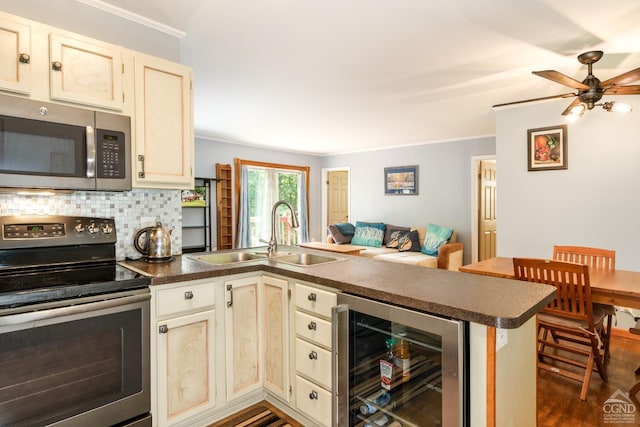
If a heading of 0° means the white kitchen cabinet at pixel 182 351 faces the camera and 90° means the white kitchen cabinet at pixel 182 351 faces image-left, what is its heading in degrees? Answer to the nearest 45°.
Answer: approximately 315°

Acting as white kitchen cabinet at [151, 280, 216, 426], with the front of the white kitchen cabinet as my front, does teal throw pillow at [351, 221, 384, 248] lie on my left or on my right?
on my left

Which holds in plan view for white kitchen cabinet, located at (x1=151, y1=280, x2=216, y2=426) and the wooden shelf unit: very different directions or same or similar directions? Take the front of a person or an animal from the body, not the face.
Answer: same or similar directions

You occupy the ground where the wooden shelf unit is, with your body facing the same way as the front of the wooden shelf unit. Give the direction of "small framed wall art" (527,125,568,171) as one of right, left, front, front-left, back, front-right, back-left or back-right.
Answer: front

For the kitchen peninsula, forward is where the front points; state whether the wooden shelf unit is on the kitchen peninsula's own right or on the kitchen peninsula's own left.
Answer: on the kitchen peninsula's own right

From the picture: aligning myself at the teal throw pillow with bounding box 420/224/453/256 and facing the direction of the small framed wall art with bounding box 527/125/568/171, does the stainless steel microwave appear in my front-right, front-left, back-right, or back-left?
front-right

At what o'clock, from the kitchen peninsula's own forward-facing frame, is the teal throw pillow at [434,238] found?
The teal throw pillow is roughly at 5 o'clock from the kitchen peninsula.

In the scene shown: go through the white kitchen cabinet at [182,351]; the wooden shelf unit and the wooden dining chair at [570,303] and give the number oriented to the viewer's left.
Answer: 0

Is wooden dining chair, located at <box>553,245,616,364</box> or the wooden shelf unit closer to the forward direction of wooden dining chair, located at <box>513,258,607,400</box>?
the wooden dining chair

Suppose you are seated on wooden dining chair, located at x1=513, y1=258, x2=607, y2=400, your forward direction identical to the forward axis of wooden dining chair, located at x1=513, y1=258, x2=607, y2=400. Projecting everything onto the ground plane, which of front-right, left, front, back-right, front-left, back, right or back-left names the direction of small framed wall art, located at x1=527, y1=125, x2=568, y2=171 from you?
front-left

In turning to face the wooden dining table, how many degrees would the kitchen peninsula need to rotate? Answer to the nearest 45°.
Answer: approximately 180°

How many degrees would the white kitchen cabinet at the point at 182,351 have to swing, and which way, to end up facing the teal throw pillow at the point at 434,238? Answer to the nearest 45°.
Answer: approximately 90° to its left

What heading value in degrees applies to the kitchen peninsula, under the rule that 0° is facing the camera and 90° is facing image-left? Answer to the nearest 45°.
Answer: approximately 45°

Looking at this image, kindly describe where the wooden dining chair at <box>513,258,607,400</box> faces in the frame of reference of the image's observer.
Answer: facing away from the viewer and to the right of the viewer
